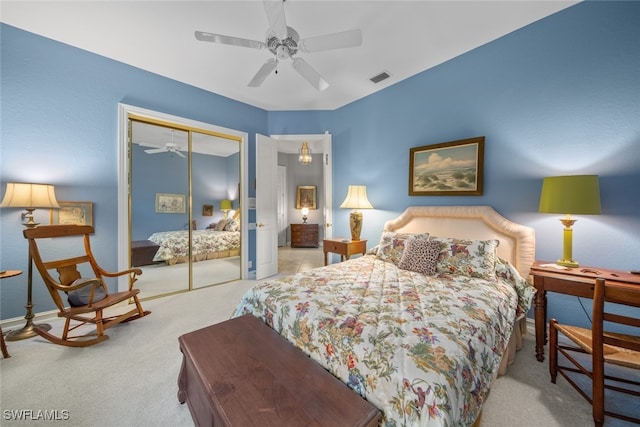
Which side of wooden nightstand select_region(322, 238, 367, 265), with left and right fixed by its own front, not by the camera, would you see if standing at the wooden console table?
left

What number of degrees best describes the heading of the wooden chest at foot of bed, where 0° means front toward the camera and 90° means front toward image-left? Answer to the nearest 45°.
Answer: approximately 45°

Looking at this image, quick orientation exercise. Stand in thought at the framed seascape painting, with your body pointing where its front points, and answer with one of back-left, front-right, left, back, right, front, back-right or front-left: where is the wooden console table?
left

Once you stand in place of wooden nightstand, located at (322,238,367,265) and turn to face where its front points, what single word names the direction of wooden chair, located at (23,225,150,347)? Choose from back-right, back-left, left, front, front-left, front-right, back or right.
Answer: front

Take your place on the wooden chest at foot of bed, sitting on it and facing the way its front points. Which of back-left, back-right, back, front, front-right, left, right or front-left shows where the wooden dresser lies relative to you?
back-right

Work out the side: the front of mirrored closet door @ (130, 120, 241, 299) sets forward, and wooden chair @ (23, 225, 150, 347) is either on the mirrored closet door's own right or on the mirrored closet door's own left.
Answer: on the mirrored closet door's own right

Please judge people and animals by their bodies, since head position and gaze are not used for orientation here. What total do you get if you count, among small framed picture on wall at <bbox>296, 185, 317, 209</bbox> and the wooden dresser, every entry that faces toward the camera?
2

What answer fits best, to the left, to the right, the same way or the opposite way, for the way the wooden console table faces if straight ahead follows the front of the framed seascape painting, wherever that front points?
the same way

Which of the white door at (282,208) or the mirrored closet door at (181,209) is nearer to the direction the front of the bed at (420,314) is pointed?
the mirrored closet door

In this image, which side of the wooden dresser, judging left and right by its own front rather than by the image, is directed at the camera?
front

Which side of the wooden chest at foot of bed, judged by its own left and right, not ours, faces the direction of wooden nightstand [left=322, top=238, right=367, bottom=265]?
back

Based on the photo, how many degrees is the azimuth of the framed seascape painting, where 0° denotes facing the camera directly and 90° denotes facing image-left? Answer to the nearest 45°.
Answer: approximately 45°

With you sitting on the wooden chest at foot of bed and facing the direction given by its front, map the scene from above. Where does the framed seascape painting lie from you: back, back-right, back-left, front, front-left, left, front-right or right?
back

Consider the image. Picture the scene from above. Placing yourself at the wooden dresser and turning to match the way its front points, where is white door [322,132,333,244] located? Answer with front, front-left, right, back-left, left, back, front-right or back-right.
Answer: front

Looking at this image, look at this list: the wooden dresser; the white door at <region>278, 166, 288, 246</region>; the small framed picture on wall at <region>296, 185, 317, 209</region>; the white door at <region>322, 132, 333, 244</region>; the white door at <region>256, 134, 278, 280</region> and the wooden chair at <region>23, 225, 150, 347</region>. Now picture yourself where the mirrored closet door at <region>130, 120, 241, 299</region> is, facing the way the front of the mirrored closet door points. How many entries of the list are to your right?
1

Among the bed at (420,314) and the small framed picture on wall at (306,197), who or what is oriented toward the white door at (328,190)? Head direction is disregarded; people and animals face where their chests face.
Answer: the small framed picture on wall

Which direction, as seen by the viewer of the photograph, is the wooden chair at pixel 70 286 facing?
facing the viewer and to the right of the viewer

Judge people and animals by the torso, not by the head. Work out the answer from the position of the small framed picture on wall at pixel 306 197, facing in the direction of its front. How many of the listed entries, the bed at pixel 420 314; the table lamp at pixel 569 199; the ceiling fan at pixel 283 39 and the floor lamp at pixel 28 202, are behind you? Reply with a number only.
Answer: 0

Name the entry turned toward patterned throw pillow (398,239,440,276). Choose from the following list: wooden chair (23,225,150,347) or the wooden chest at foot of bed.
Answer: the wooden chair

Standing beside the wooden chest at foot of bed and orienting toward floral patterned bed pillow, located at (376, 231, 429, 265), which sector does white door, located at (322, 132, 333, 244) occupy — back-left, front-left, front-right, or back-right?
front-left
